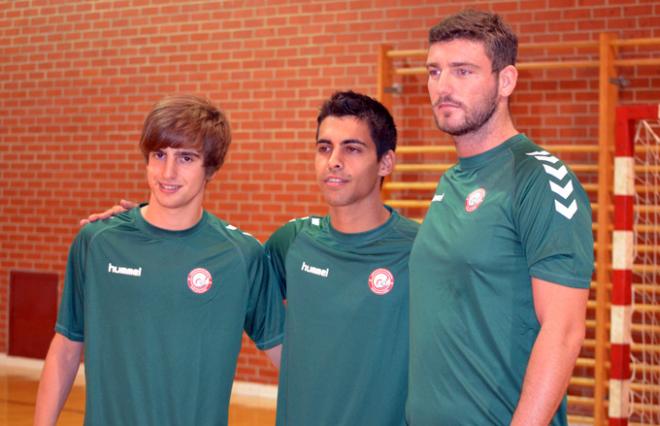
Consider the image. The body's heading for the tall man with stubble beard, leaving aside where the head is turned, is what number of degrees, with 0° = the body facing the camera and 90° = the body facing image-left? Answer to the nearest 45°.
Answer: approximately 45°

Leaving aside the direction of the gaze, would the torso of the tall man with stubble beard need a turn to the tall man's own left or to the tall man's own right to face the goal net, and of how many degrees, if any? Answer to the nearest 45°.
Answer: approximately 135° to the tall man's own right
